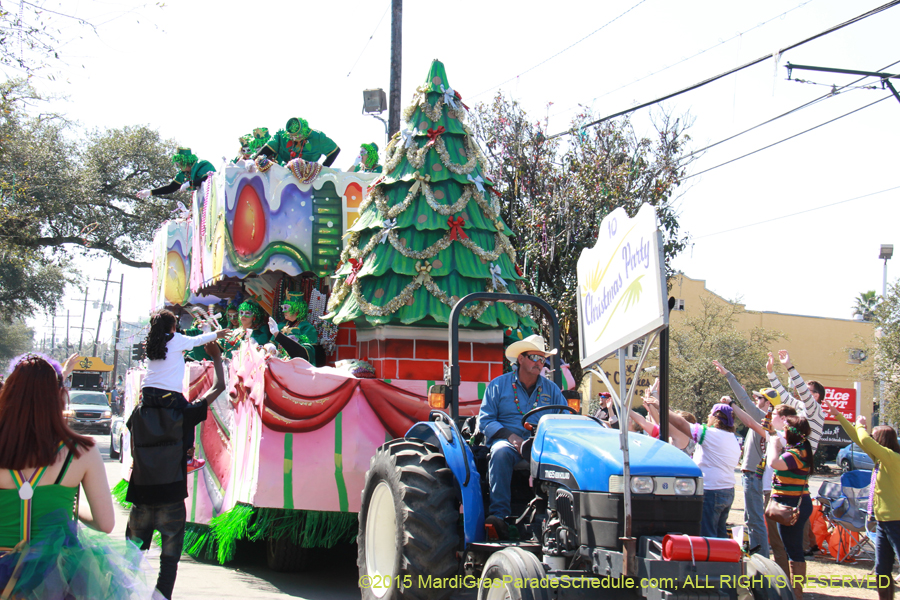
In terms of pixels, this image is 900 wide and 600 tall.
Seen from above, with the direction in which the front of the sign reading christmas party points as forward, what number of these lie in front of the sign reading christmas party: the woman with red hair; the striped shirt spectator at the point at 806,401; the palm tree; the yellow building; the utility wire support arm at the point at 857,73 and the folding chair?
1

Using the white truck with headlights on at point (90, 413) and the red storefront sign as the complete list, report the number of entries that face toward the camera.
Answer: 2

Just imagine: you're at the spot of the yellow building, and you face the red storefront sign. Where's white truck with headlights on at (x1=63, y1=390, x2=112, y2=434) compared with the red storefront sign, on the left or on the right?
right

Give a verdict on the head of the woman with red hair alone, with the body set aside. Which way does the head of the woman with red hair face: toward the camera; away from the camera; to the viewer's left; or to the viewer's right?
away from the camera

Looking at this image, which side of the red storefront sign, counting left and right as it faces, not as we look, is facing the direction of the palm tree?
back

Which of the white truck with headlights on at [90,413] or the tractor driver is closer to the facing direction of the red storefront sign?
the tractor driver

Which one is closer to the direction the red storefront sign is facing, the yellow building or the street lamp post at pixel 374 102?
the street lamp post

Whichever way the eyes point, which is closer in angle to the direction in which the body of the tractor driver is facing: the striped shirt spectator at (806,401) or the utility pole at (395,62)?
the striped shirt spectator

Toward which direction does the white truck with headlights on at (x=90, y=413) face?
toward the camera

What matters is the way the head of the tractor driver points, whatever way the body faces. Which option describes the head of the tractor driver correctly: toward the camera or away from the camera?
toward the camera

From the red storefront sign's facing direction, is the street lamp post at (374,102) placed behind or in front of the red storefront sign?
in front

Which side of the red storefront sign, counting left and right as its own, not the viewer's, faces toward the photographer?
front

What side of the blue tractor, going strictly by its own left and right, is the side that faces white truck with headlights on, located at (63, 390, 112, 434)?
back

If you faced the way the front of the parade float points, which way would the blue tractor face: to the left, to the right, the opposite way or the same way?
the same way
